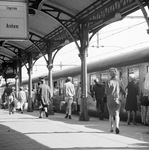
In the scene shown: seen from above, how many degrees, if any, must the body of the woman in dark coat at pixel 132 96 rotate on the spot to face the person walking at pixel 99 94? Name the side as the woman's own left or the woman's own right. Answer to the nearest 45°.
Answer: approximately 45° to the woman's own left

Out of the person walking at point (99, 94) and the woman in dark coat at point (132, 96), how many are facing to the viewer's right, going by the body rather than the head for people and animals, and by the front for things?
0

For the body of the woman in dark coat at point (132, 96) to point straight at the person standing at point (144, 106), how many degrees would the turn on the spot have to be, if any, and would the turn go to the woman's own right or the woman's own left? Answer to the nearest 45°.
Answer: approximately 135° to the woman's own right

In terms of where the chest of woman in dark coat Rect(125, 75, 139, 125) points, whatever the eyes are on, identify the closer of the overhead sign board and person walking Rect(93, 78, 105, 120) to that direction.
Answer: the person walking

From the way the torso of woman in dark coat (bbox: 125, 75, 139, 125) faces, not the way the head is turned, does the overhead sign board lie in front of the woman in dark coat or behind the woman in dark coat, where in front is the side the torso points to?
behind

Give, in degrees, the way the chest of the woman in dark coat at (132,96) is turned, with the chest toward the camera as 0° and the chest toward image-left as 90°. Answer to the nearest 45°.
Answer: approximately 180°
